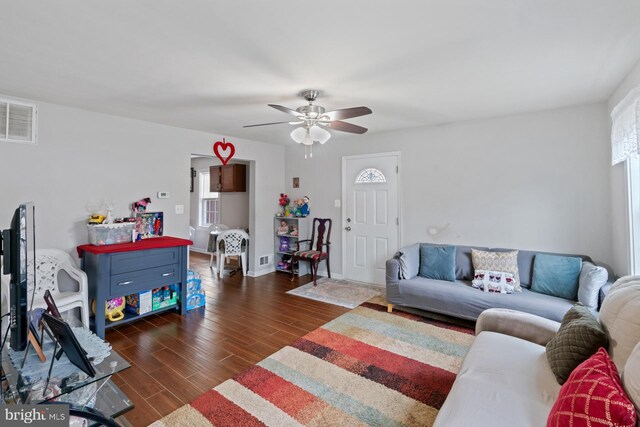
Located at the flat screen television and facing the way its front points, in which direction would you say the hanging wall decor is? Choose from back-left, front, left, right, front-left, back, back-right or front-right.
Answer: front-left

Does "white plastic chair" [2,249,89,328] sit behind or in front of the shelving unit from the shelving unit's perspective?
in front

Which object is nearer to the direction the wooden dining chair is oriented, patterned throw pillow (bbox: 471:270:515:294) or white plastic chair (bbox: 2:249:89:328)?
the white plastic chair

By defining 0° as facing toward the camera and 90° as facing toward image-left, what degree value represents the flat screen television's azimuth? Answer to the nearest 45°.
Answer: approximately 270°

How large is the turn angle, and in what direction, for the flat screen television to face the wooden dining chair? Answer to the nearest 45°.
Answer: approximately 45° to its left

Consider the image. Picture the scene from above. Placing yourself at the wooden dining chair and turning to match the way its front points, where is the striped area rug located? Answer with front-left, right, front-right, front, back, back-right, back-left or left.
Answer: front-left

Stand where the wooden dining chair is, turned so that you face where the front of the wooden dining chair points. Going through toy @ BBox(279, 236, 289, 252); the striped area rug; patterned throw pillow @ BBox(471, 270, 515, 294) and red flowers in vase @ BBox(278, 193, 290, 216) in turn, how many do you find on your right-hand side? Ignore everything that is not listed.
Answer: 2

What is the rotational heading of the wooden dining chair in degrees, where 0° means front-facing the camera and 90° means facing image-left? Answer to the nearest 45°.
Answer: approximately 45°

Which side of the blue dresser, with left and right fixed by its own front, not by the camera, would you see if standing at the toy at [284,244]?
left

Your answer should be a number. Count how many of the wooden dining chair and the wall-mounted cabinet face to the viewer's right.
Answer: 0

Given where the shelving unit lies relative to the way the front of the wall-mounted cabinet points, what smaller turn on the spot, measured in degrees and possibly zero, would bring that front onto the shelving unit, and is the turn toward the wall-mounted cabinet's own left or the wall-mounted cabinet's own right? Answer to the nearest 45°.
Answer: approximately 90° to the wall-mounted cabinet's own left

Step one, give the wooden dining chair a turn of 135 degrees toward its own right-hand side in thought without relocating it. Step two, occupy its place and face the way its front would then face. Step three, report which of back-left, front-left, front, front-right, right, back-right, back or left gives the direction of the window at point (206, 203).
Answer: front-left

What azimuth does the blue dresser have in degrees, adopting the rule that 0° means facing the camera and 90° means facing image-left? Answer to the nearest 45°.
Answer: approximately 315°
